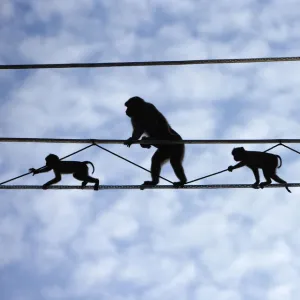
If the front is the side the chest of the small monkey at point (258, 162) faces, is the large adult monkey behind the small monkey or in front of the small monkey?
in front

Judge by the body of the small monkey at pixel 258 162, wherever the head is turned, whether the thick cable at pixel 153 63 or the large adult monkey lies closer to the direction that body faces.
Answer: the large adult monkey

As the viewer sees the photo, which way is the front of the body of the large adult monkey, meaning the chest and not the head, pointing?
to the viewer's left

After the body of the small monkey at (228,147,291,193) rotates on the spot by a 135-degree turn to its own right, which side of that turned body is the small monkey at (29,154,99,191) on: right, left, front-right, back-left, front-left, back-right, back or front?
back-left

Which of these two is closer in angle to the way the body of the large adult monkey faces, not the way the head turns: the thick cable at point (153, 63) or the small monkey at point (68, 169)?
the small monkey

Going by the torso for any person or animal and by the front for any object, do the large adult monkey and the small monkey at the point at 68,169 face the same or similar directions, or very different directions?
same or similar directions

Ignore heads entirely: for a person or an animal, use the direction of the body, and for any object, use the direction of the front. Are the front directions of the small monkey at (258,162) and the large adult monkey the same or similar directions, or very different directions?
same or similar directions

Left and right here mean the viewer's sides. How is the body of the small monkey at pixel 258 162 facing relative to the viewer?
facing to the left of the viewer

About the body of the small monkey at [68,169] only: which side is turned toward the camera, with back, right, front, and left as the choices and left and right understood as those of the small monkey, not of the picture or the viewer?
left
